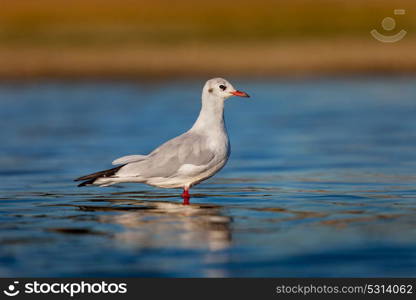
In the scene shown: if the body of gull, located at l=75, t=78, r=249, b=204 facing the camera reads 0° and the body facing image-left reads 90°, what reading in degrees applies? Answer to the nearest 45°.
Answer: approximately 270°
